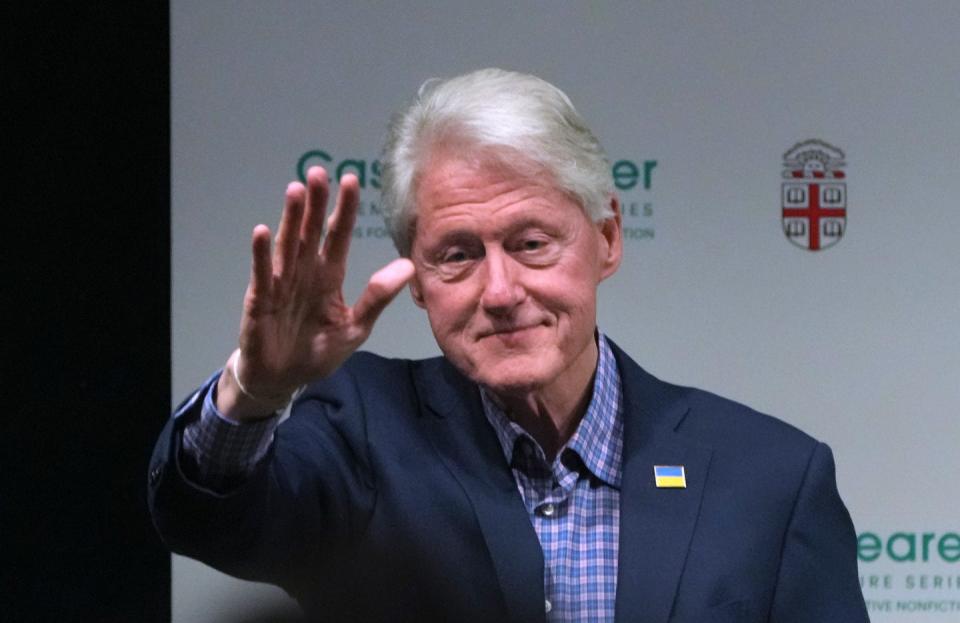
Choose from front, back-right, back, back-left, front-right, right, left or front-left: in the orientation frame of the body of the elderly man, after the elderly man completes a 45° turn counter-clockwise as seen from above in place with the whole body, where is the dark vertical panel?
back

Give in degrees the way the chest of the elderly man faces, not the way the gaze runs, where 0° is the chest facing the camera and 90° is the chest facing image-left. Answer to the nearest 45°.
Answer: approximately 0°
